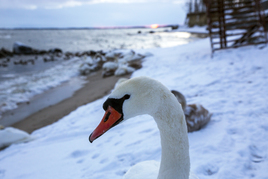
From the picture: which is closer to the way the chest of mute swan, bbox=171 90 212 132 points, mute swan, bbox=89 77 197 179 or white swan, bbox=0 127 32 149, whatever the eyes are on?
the white swan

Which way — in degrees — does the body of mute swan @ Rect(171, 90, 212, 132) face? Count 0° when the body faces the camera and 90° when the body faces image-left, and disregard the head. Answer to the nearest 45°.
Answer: approximately 90°

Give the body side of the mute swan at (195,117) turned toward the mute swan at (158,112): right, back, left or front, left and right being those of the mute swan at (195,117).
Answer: left

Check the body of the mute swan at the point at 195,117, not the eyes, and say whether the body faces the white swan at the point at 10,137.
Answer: yes
